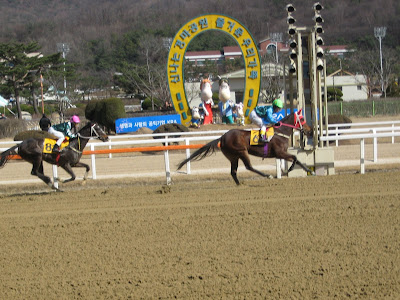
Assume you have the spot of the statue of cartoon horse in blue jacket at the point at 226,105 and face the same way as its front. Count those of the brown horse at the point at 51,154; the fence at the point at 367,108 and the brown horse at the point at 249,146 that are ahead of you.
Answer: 2

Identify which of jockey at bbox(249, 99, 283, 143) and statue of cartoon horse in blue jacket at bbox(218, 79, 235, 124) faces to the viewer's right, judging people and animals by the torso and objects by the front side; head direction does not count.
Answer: the jockey

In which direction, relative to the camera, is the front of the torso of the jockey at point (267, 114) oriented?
to the viewer's right

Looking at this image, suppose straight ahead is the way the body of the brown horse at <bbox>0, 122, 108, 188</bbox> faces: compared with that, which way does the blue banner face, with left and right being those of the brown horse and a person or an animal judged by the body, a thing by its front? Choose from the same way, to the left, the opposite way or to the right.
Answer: to the right

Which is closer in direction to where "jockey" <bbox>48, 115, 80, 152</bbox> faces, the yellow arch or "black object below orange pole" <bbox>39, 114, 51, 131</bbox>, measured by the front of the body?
the yellow arch

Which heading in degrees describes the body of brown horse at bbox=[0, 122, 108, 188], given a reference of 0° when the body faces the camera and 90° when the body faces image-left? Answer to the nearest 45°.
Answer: approximately 270°

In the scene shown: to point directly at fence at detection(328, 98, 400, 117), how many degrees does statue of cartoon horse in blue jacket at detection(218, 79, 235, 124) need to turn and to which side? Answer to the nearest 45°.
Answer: approximately 135° to its left

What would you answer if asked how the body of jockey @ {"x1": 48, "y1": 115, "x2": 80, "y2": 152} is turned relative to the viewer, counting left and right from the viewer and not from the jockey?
facing to the right of the viewer

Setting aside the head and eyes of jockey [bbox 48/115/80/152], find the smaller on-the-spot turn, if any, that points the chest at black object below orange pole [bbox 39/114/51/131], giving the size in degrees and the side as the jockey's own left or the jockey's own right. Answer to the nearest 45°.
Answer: approximately 135° to the jockey's own left

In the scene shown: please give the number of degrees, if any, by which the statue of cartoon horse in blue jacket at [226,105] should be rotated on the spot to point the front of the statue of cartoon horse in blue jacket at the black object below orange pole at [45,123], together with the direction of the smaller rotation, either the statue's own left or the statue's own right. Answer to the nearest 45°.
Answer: approximately 90° to the statue's own right

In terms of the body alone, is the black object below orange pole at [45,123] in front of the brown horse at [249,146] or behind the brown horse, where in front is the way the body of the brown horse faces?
behind

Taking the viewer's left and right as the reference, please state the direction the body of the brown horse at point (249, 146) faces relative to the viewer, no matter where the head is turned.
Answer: facing to the right of the viewer
